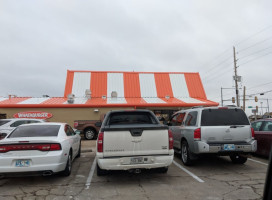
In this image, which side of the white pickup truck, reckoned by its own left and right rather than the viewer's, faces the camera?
back

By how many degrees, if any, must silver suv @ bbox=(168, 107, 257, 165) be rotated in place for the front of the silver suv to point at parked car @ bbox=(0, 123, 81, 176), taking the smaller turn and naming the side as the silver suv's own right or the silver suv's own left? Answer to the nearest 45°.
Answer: approximately 90° to the silver suv's own left

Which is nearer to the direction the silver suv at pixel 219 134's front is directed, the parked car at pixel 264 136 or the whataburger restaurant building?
the whataburger restaurant building

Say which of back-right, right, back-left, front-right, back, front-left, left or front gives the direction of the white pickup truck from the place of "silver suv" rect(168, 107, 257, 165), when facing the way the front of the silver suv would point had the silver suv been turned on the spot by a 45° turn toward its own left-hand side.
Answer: front-left

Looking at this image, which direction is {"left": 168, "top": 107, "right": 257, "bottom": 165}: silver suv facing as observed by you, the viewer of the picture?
facing away from the viewer and to the left of the viewer

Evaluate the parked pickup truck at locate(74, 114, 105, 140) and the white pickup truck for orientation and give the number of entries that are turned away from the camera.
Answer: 1

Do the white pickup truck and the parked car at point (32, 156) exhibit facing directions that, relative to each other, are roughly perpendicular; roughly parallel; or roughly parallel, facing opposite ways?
roughly parallel

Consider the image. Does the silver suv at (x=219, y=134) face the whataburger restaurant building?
yes

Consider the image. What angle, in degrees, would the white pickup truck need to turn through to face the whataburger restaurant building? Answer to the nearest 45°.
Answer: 0° — it already faces it

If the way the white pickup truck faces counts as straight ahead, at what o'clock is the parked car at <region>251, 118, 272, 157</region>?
The parked car is roughly at 2 o'clock from the white pickup truck.

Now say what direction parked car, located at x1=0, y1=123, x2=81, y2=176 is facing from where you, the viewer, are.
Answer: facing away from the viewer and to the right of the viewer

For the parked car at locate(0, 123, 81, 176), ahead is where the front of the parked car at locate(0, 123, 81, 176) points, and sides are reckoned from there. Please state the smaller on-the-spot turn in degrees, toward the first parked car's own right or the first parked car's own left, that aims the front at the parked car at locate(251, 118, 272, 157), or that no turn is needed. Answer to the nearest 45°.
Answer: approximately 45° to the first parked car's own right

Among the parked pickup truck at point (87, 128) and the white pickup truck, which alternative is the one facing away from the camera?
the white pickup truck

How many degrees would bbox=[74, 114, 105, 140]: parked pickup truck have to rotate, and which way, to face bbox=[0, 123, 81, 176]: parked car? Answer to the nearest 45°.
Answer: approximately 90° to its right
